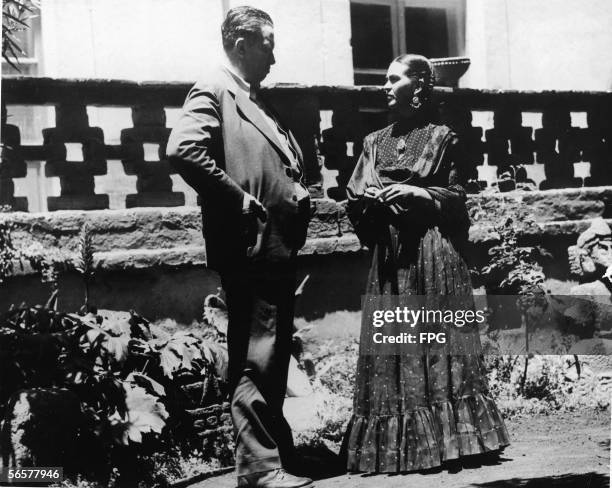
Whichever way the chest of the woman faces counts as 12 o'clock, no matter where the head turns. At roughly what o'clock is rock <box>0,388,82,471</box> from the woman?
The rock is roughly at 1 o'clock from the woman.

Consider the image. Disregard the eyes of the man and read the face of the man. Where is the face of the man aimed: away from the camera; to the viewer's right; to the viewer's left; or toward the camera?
to the viewer's right

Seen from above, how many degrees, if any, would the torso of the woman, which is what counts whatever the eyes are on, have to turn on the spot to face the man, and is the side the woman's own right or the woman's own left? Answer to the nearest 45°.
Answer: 0° — they already face them

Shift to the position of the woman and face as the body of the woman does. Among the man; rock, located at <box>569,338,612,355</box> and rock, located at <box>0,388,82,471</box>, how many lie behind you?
1

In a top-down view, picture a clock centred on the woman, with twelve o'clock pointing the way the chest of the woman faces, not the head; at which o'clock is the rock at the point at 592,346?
The rock is roughly at 6 o'clock from the woman.

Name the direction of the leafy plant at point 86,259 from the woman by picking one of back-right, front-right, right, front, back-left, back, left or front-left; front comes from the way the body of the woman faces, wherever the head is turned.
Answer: front-right

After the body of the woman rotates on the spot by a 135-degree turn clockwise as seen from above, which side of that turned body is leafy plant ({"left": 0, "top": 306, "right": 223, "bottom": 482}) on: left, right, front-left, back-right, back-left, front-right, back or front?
left

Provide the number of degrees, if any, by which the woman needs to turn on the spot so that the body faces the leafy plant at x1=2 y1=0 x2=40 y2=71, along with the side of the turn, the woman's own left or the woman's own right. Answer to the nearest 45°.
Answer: approximately 45° to the woman's own right

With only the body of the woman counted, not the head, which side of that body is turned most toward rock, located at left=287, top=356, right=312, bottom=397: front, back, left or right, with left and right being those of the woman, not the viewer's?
right

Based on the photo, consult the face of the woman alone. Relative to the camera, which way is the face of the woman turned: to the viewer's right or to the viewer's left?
to the viewer's left

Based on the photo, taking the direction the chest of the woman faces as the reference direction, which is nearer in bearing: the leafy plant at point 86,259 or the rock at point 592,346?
the leafy plant

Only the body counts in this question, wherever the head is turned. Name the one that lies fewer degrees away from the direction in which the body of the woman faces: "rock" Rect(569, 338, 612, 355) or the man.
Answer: the man

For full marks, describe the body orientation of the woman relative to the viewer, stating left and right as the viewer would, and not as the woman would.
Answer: facing the viewer and to the left of the viewer

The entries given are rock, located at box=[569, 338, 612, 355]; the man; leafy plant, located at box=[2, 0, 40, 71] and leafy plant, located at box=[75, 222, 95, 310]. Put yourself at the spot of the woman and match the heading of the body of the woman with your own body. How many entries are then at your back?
1
